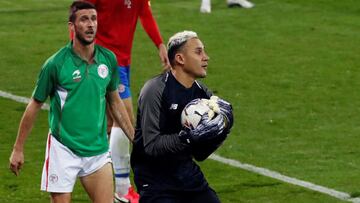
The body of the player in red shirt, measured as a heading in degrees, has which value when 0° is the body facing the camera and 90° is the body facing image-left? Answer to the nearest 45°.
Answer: approximately 315°

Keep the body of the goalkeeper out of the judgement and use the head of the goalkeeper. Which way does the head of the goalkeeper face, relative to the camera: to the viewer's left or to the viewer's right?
to the viewer's right

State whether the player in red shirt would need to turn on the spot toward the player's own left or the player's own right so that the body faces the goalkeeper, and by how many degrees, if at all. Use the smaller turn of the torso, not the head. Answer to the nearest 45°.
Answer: approximately 45° to the player's own right

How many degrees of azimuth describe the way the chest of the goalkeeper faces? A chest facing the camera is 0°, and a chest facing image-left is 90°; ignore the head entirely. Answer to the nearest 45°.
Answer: approximately 315°

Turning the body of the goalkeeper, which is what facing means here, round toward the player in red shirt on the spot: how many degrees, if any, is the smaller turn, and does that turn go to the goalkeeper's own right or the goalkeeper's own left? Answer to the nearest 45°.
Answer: approximately 135° to the goalkeeper's own left
